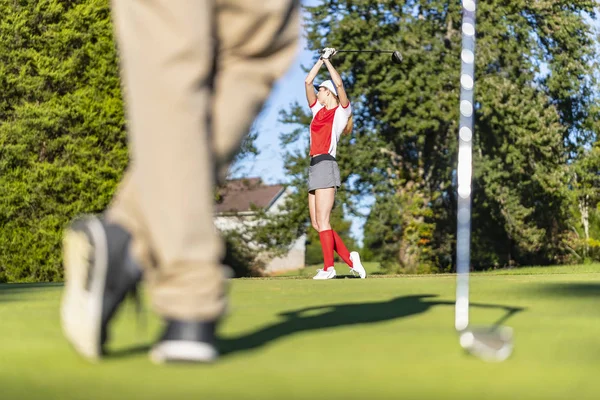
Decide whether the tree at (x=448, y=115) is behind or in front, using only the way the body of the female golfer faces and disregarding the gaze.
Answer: behind

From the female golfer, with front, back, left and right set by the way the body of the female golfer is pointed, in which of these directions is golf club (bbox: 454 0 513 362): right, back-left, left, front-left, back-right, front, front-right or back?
front-left

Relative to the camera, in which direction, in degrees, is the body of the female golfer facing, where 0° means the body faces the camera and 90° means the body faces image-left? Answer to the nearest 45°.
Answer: approximately 45°

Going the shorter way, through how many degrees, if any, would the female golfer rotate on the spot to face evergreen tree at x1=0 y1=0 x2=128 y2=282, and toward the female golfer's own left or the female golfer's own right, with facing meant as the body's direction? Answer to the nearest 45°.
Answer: approximately 90° to the female golfer's own right

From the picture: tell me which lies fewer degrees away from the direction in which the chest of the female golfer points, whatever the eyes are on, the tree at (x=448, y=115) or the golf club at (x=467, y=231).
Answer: the golf club
